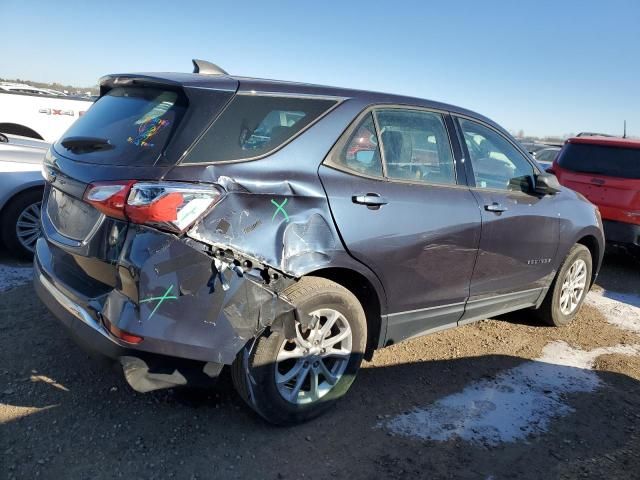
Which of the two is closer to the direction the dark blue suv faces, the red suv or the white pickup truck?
the red suv

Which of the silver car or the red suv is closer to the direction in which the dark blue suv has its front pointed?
the red suv

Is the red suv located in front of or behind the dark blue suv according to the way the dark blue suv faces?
in front

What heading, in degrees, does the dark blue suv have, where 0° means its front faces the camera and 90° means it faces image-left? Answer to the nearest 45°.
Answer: approximately 225°

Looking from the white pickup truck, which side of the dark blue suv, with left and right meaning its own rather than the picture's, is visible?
left
